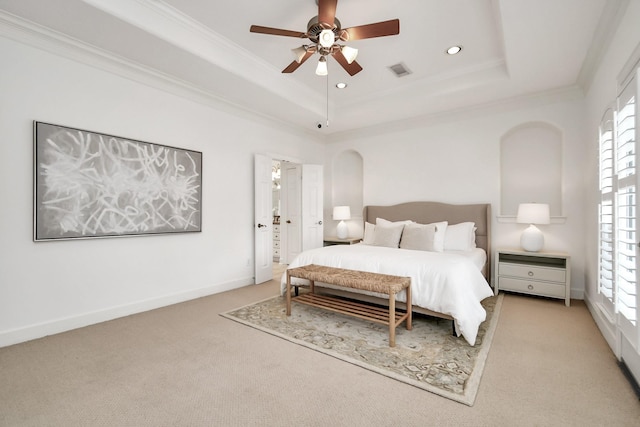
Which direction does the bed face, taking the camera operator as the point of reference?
facing the viewer and to the left of the viewer

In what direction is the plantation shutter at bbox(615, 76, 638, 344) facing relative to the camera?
to the viewer's left

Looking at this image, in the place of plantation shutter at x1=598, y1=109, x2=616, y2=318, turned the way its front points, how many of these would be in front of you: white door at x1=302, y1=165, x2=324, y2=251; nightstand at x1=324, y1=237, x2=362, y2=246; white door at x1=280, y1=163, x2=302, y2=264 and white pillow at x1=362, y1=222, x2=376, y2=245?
4

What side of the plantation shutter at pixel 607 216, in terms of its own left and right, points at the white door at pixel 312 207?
front

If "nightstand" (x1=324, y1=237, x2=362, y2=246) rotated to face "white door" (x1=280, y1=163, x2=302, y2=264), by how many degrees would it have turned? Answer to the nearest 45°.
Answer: approximately 90° to its right

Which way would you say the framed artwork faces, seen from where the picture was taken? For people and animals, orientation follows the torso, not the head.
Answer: facing the viewer and to the right of the viewer

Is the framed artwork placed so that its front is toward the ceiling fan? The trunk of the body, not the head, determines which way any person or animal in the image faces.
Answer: yes

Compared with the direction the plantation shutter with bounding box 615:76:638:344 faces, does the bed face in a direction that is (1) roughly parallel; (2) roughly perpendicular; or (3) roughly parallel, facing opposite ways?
roughly perpendicular

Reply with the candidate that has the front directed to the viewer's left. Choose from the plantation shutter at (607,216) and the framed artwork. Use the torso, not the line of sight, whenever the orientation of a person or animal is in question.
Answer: the plantation shutter

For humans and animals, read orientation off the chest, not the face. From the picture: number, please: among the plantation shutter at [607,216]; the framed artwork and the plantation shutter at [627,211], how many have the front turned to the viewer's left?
2

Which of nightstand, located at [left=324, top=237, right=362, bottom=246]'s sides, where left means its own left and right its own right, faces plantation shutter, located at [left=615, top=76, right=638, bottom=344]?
left

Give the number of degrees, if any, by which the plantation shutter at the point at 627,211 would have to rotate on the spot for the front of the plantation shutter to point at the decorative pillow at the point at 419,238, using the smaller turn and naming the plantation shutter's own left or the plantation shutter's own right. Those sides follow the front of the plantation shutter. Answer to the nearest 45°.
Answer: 0° — it already faces it

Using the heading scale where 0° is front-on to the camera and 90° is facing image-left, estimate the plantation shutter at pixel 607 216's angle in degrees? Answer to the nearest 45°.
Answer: approximately 90°
